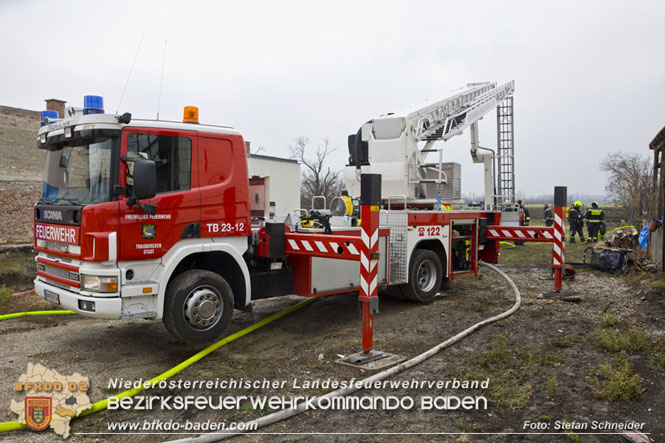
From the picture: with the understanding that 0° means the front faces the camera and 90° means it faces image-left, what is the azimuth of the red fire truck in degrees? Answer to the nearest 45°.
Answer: approximately 45°

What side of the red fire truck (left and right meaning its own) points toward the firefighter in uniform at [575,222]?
back

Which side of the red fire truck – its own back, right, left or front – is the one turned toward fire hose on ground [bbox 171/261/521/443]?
left

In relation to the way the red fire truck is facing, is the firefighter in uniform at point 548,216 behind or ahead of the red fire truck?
behind
